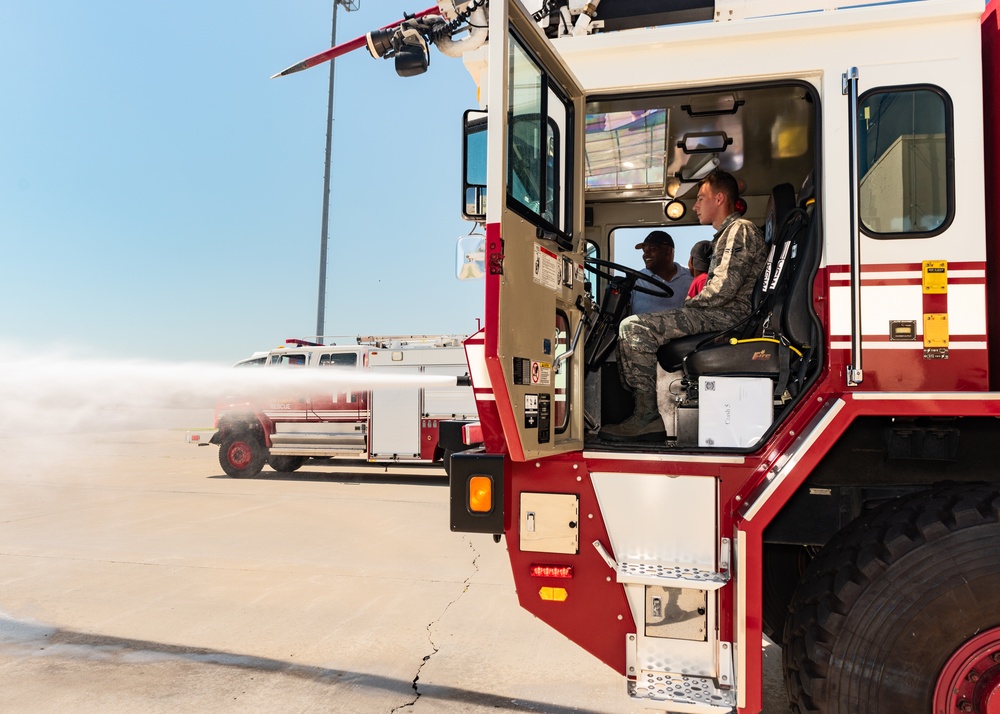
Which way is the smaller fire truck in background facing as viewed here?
to the viewer's left

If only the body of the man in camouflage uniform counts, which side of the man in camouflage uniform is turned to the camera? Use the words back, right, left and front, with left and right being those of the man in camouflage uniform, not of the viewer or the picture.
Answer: left

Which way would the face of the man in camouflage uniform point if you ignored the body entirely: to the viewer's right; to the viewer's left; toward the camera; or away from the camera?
to the viewer's left

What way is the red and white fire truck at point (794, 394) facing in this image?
to the viewer's left

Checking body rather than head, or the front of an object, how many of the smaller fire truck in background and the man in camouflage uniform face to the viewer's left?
2
